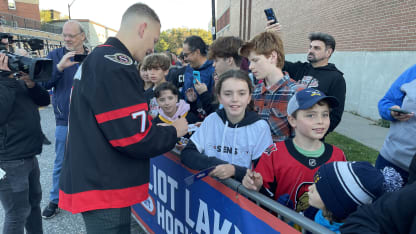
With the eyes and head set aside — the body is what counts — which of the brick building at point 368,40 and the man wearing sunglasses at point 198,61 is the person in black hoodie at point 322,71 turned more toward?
the man wearing sunglasses

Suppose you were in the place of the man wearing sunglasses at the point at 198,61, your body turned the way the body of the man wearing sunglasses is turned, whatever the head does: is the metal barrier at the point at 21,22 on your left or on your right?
on your right

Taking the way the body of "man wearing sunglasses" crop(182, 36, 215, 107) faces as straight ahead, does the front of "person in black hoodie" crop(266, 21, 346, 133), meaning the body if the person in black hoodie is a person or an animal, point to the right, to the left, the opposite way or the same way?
the same way

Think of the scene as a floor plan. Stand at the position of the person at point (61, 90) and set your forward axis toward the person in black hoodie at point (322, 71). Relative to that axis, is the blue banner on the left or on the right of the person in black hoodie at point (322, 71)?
right

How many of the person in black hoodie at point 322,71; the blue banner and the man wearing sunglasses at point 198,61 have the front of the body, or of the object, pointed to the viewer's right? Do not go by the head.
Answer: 0

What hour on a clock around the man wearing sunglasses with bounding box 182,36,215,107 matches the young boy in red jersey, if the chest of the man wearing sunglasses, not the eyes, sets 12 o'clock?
The young boy in red jersey is roughly at 10 o'clock from the man wearing sunglasses.

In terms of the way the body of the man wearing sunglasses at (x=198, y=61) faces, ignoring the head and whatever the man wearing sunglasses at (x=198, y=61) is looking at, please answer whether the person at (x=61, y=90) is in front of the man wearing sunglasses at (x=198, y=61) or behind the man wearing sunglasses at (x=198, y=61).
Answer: in front

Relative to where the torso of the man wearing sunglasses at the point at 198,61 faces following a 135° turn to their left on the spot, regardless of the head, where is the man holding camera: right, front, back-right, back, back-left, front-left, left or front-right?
back-right

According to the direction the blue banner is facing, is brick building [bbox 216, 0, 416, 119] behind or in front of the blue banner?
behind

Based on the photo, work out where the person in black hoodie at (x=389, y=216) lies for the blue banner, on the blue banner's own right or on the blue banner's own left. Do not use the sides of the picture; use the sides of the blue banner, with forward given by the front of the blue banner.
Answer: on the blue banner's own left

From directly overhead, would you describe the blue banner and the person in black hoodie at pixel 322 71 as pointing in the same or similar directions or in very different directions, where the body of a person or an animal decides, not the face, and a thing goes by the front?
same or similar directions

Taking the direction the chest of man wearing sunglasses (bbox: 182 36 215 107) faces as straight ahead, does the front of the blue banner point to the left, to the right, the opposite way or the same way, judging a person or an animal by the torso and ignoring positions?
the same way

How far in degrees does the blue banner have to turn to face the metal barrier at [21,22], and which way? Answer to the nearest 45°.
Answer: approximately 90° to its right

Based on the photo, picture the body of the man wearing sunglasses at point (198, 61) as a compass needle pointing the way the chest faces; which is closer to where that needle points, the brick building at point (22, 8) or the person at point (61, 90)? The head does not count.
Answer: the person

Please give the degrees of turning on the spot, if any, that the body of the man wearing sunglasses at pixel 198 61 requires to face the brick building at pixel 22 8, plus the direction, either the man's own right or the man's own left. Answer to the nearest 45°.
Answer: approximately 90° to the man's own right

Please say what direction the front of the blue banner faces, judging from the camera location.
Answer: facing the viewer and to the left of the viewer

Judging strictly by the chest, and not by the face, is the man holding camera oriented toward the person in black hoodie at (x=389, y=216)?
no

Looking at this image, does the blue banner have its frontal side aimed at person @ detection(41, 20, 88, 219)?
no
